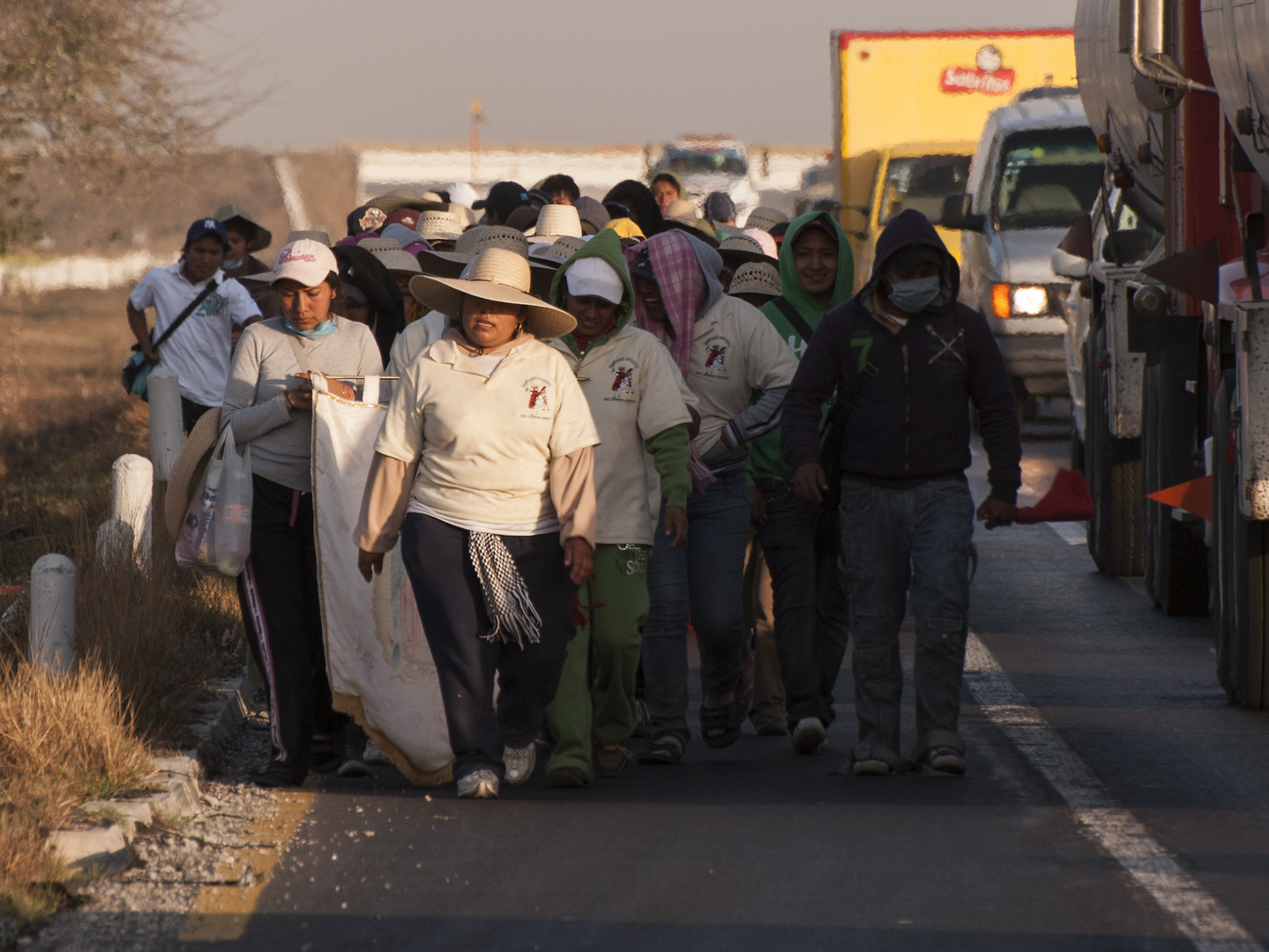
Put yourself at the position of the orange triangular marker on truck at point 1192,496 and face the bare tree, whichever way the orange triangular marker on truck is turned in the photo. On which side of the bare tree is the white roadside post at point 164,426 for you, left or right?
left

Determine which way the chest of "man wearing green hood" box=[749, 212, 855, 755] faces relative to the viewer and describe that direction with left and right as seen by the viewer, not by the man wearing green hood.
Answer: facing the viewer

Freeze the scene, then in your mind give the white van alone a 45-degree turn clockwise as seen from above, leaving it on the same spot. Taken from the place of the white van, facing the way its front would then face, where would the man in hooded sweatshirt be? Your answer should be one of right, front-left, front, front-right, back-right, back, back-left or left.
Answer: front-left

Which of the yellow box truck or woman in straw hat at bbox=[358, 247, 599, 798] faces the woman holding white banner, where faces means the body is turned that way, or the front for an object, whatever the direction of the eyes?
the yellow box truck

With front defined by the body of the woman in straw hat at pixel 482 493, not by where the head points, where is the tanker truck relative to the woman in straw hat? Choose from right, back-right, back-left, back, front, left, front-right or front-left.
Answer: back-left

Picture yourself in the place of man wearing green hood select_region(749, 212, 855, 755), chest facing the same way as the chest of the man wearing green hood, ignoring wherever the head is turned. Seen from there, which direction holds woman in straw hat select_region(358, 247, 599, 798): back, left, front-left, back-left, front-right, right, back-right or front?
front-right

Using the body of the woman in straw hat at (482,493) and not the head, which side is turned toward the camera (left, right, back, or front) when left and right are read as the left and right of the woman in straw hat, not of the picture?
front

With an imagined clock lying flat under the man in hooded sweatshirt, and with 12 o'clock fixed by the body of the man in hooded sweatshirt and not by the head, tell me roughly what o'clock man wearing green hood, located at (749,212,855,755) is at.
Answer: The man wearing green hood is roughly at 5 o'clock from the man in hooded sweatshirt.
